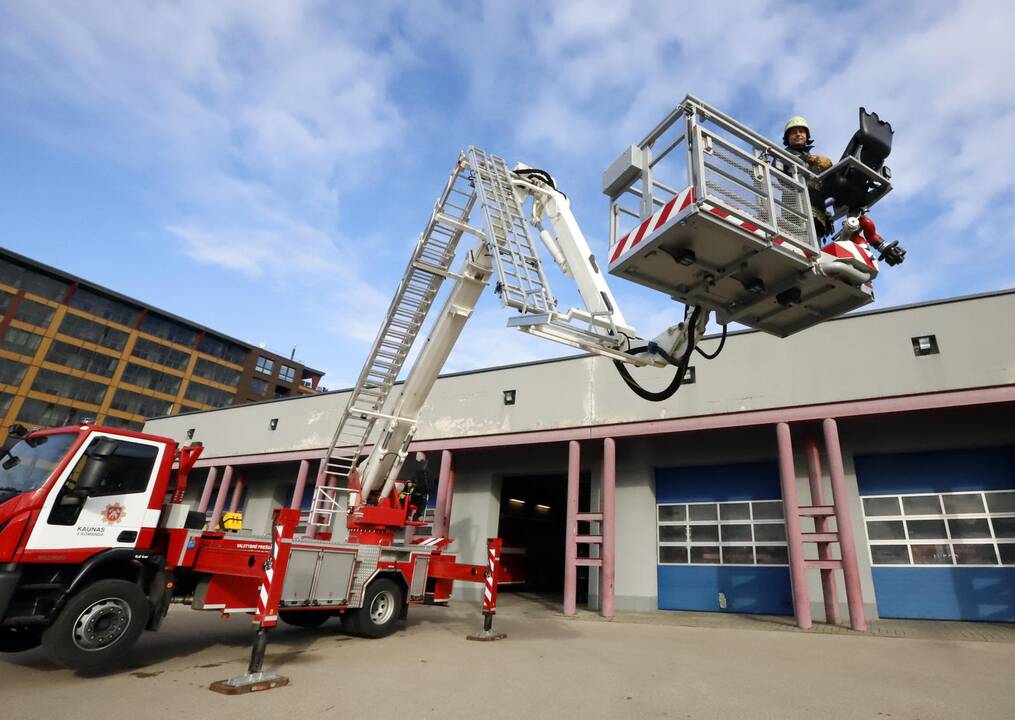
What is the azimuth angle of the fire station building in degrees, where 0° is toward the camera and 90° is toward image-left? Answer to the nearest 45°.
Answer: approximately 45°

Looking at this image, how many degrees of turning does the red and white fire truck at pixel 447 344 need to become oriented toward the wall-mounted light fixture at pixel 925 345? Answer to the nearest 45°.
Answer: approximately 135° to its left

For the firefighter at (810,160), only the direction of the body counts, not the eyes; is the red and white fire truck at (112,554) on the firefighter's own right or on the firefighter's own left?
on the firefighter's own right

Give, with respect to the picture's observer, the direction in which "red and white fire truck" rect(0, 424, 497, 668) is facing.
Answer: facing the viewer and to the left of the viewer

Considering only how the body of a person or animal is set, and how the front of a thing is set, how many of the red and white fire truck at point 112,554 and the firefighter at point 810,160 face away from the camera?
0

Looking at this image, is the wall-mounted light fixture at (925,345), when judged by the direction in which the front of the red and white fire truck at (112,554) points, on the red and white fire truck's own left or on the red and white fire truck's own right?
on the red and white fire truck's own left

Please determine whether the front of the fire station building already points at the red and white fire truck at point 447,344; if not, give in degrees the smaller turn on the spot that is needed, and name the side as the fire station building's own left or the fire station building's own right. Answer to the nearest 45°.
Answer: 0° — it already faces it

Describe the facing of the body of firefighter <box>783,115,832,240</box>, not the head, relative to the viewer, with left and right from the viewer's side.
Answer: facing the viewer

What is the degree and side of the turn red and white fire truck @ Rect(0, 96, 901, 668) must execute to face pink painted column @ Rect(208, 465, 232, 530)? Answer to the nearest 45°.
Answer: approximately 90° to its right

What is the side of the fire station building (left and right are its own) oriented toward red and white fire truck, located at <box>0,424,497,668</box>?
front
